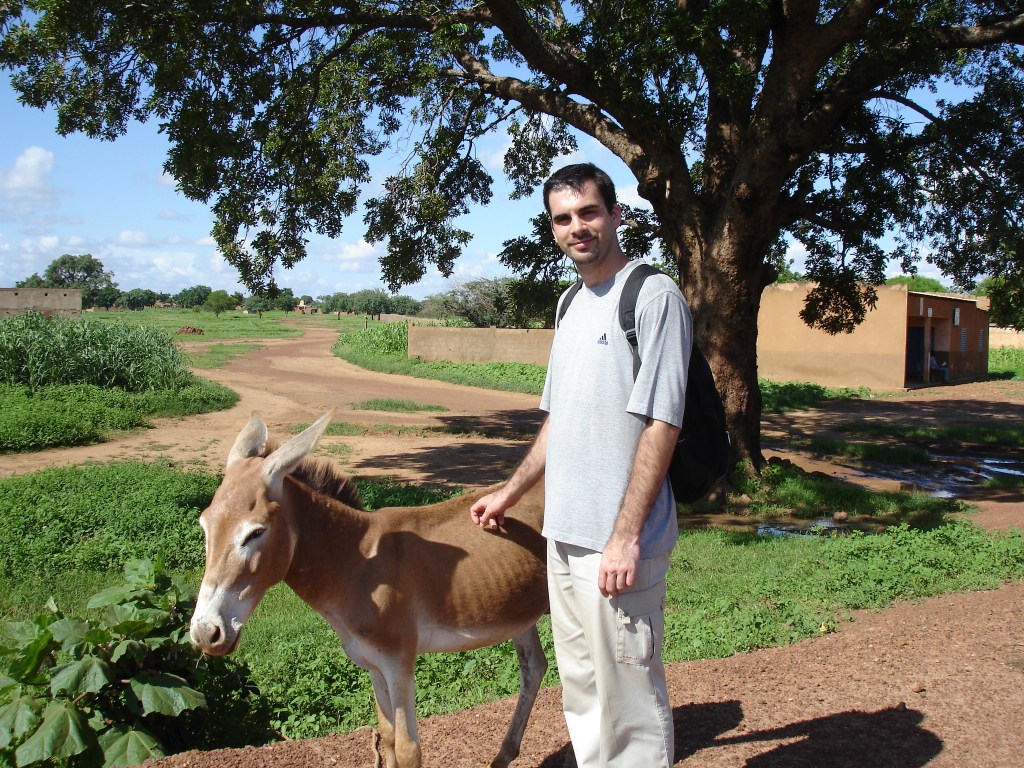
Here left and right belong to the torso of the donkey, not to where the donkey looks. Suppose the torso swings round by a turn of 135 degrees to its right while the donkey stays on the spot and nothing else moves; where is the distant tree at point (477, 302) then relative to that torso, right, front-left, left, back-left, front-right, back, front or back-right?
front

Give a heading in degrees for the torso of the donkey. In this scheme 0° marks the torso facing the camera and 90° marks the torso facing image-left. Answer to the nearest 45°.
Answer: approximately 45°

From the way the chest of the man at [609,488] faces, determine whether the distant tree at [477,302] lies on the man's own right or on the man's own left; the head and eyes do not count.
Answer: on the man's own right

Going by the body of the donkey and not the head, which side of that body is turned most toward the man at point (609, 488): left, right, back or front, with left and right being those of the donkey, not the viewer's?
left

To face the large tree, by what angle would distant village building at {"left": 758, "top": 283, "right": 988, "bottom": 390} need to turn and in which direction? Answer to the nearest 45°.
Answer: approximately 45° to its right

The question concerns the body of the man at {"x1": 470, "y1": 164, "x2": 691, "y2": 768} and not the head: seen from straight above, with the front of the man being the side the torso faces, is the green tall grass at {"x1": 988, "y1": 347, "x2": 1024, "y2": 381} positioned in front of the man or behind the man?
behind

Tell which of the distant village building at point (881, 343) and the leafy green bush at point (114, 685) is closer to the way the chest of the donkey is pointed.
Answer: the leafy green bush

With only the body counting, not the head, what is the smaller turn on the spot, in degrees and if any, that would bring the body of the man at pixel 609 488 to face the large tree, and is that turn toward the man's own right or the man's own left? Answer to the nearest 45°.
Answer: approximately 135° to the man's own right

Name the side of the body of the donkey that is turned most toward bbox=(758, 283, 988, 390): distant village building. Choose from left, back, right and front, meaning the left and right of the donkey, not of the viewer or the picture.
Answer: back

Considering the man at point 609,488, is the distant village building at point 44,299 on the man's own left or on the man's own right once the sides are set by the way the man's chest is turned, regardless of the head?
on the man's own right
